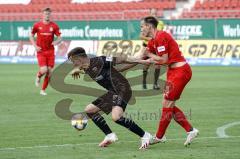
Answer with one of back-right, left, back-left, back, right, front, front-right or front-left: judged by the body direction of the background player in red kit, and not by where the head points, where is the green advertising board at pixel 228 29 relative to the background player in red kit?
back-left

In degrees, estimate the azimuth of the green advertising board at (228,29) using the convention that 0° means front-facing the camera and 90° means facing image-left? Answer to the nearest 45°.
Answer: approximately 0°

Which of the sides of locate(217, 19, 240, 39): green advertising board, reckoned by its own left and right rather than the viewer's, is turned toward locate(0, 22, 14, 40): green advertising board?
right

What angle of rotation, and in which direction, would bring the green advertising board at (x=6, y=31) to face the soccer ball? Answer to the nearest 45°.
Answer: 0° — it already faces it

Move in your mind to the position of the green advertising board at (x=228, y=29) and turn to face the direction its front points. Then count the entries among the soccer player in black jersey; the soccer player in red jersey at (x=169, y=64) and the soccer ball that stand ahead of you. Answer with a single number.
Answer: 3

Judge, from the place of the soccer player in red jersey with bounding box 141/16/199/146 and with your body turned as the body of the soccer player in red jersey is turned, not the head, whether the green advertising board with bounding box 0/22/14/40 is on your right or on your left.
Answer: on your right

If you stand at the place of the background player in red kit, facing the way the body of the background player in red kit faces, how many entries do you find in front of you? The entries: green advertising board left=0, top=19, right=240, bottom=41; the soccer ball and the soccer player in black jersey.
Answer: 2

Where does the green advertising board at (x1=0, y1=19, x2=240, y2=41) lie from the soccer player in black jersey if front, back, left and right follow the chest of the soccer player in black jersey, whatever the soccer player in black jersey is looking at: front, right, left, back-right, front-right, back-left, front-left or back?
back-right

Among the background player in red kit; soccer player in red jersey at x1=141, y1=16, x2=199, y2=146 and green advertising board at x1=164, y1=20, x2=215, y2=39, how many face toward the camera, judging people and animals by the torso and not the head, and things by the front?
2

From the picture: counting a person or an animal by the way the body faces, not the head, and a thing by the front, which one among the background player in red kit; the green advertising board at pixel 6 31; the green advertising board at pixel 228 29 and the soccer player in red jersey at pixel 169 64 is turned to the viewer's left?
the soccer player in red jersey

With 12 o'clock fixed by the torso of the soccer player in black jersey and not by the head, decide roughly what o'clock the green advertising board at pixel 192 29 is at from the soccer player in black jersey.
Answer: The green advertising board is roughly at 5 o'clock from the soccer player in black jersey.

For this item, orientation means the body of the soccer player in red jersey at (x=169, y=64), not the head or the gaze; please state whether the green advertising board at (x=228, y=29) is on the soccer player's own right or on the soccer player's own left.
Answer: on the soccer player's own right
